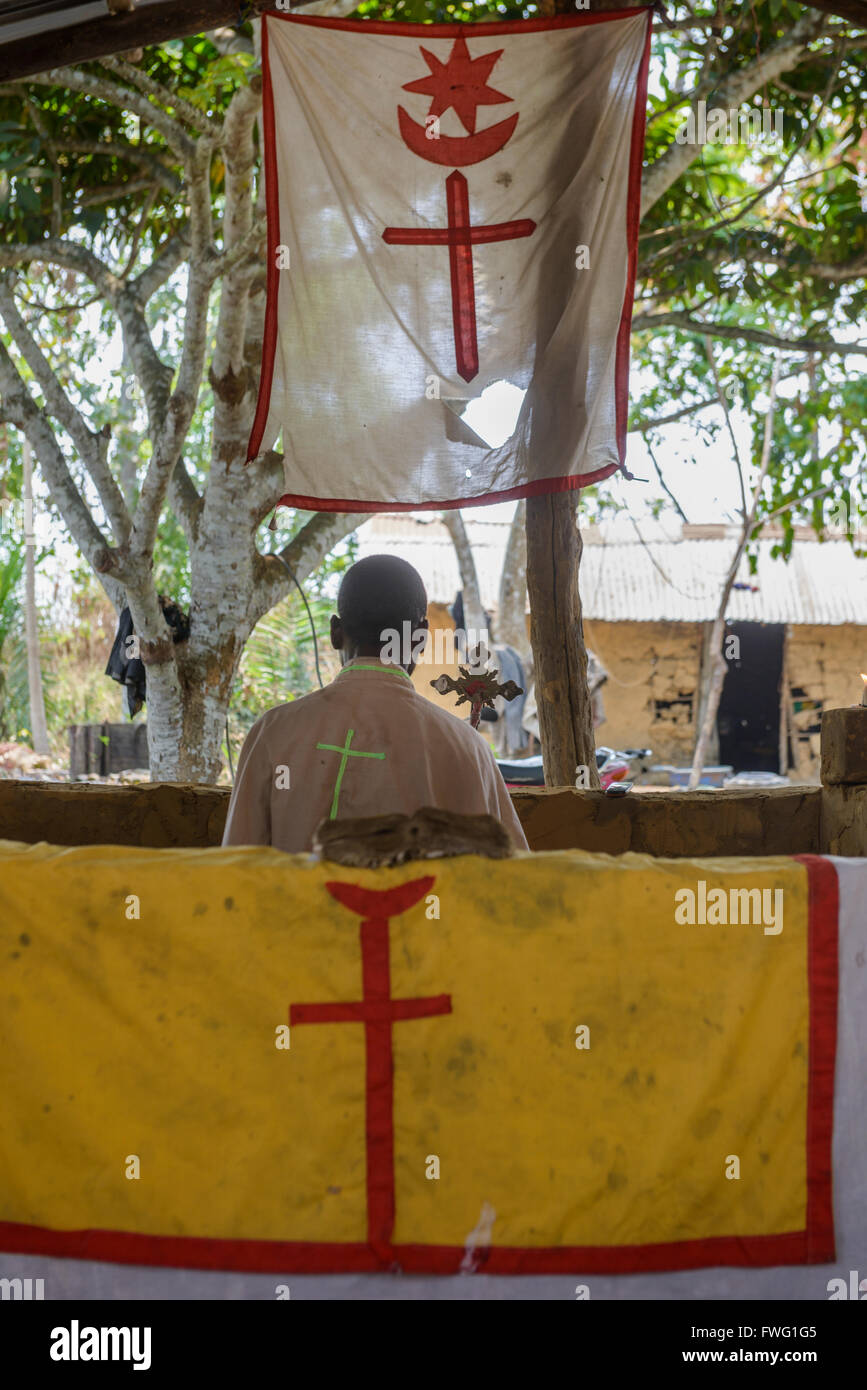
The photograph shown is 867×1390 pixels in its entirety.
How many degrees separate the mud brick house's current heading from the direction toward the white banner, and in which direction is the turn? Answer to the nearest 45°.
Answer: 0° — it already faces it

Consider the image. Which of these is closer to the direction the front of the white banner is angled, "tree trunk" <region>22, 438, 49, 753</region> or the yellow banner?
the yellow banner

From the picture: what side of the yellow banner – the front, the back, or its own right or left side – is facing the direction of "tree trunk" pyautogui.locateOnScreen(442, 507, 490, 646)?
back

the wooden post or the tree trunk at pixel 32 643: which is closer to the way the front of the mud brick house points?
the wooden post

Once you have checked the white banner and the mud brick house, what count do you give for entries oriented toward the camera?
2

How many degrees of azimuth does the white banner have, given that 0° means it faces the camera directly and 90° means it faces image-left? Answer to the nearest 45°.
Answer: approximately 0°

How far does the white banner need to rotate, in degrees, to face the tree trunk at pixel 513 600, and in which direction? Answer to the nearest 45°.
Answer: approximately 180°

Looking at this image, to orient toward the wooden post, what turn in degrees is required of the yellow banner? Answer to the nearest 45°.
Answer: approximately 180°

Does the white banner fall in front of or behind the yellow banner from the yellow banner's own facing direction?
behind

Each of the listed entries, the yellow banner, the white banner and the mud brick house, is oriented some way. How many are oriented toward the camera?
3

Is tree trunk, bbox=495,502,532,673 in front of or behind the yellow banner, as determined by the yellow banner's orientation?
behind
